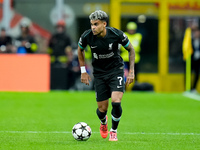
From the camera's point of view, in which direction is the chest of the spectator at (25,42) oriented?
toward the camera

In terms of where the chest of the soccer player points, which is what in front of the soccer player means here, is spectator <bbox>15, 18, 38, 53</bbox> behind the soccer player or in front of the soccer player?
behind

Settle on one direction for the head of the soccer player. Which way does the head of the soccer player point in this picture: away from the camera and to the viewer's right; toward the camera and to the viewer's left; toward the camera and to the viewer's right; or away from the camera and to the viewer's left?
toward the camera and to the viewer's left

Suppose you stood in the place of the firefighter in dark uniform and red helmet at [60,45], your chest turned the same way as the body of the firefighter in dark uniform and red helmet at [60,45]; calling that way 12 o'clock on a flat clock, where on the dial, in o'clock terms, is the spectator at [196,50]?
the spectator at [196,50] is roughly at 9 o'clock from the firefighter in dark uniform and red helmet at [60,45].

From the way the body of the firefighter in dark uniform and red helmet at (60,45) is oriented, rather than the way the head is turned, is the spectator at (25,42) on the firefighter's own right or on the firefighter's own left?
on the firefighter's own right

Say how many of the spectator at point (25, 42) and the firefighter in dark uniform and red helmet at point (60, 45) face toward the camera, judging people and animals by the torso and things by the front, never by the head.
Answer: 2

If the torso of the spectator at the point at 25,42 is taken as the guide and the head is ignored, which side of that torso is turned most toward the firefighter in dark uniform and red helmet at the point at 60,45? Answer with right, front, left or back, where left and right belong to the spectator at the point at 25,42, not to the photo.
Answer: left

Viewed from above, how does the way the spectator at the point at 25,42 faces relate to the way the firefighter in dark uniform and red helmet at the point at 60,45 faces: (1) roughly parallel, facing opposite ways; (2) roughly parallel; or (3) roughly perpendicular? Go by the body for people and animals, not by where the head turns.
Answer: roughly parallel

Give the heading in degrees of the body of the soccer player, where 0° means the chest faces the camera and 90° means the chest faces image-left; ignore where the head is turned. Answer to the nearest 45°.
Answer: approximately 0°

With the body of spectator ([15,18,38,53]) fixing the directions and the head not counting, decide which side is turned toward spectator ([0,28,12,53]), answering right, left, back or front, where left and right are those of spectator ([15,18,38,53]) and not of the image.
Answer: right

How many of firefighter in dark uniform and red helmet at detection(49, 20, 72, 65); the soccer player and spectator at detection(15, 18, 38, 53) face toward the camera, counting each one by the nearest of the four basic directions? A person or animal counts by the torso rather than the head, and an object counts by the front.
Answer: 3

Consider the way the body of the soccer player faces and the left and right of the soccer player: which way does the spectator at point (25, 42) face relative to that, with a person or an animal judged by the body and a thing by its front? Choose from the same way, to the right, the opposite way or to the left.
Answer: the same way

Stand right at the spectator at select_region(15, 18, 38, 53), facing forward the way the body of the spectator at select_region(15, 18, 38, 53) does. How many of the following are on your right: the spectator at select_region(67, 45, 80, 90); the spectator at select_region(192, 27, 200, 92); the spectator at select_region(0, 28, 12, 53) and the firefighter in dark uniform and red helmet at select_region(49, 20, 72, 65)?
1

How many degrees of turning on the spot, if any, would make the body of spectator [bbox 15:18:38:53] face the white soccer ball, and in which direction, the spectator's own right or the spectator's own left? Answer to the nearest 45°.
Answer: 0° — they already face it

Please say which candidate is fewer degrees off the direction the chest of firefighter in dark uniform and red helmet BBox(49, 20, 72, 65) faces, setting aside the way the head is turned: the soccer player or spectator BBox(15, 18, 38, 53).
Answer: the soccer player

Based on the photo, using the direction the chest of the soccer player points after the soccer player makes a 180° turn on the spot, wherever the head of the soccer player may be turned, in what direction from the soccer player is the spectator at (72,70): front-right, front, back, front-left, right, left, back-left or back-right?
front

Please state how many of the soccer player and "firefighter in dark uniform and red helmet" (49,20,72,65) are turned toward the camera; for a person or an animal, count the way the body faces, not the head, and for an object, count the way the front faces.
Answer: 2

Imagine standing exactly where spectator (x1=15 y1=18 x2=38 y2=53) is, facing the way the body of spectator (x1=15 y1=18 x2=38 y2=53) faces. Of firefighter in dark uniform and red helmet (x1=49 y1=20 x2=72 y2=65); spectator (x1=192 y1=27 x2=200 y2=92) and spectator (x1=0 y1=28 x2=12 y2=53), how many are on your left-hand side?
2

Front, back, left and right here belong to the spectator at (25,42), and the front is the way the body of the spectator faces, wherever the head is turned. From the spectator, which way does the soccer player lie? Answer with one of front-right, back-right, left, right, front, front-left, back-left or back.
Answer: front

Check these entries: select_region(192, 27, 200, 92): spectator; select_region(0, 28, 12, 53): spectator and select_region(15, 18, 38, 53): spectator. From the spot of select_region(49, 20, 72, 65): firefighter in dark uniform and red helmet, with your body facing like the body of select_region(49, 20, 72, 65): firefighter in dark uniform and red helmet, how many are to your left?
1
